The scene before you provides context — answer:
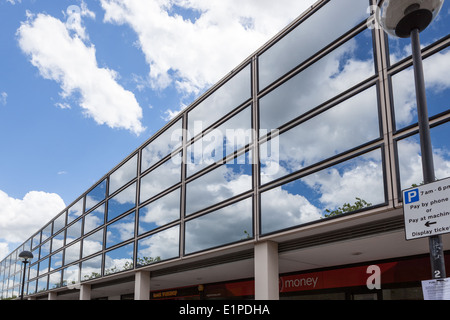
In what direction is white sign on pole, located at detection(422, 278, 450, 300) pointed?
toward the camera
